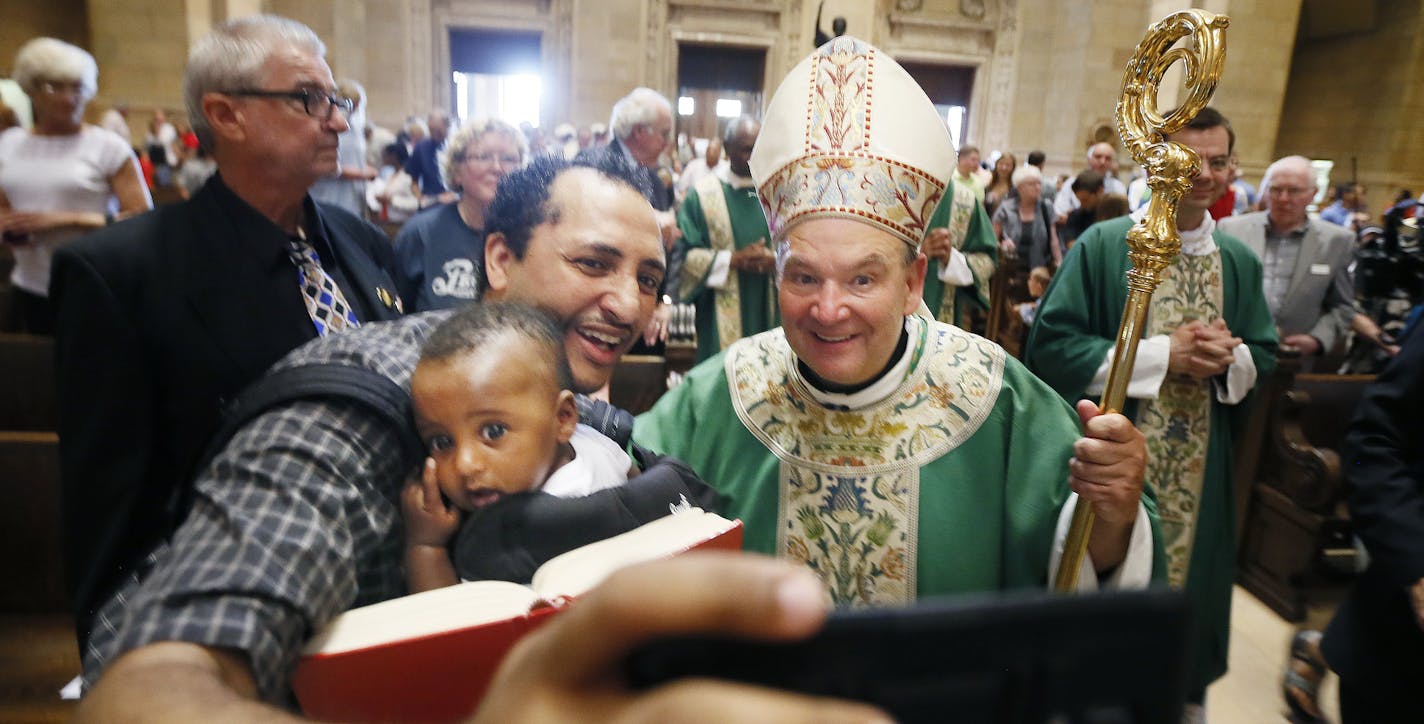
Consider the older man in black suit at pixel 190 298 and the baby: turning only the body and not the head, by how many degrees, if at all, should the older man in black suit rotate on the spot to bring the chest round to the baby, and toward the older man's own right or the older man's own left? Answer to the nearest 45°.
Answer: approximately 45° to the older man's own right

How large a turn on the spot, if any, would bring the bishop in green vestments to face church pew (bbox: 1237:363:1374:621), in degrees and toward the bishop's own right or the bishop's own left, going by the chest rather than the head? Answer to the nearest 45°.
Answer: approximately 135° to the bishop's own left

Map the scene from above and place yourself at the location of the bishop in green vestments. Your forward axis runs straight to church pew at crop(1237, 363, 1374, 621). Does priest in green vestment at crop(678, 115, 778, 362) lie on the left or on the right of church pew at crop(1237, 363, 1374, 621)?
left

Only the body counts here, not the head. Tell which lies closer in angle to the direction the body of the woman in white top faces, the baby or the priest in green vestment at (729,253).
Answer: the baby

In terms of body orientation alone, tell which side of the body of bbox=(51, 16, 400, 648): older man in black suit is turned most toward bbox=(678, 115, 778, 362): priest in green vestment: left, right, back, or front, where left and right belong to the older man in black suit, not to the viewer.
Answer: left

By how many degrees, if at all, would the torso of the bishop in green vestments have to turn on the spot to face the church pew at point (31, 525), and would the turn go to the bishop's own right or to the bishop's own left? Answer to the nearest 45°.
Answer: approximately 90° to the bishop's own right

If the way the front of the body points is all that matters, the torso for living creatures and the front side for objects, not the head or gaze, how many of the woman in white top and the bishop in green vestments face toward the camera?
2
